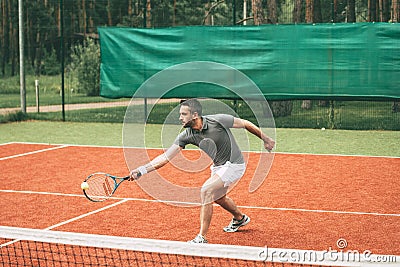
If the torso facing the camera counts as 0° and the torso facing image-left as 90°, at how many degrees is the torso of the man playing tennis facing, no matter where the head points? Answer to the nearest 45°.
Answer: approximately 45°

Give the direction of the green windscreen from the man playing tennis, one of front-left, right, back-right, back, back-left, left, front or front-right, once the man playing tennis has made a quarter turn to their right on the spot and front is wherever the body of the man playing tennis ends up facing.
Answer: front-right
